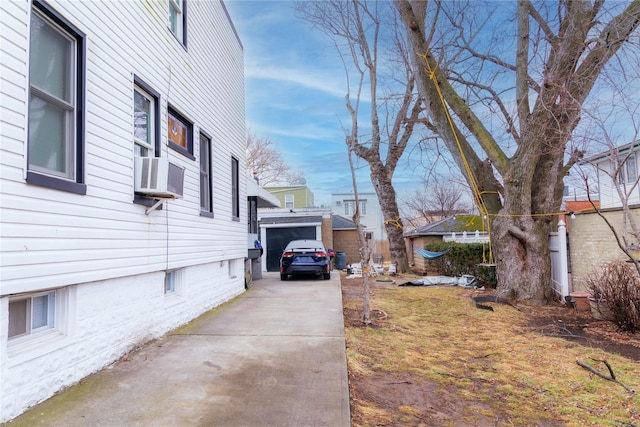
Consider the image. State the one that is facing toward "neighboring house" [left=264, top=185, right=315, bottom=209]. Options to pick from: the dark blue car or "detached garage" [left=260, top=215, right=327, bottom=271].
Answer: the dark blue car

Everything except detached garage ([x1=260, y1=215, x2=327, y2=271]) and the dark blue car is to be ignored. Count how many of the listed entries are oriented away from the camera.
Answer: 1

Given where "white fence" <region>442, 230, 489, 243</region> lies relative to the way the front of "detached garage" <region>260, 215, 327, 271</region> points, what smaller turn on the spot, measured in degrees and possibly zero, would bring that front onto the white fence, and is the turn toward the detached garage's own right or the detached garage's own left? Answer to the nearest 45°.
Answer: approximately 90° to the detached garage's own left

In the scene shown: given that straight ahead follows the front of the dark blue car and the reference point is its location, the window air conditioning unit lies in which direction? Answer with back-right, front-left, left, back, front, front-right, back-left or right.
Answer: back

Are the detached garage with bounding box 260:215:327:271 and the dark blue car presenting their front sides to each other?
yes

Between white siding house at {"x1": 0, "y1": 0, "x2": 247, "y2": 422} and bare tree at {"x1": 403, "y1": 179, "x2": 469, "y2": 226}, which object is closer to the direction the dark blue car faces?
the bare tree

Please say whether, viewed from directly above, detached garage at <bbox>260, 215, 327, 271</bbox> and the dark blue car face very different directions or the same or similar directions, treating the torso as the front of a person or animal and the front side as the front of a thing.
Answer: very different directions

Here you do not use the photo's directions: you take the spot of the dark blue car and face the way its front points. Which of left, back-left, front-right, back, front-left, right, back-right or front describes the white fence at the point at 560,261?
back-right

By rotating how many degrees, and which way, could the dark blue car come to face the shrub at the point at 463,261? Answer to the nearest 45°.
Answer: approximately 90° to its right

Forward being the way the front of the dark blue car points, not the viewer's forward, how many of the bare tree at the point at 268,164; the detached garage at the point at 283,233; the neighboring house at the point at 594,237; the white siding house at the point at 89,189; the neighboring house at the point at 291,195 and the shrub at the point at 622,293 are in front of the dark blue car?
3

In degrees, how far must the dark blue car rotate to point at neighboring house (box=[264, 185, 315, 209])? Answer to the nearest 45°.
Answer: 0° — it already faces it

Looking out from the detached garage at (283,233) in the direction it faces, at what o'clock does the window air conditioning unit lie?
The window air conditioning unit is roughly at 12 o'clock from the detached garage.

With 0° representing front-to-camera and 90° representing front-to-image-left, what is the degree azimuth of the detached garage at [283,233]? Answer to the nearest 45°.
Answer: approximately 0°

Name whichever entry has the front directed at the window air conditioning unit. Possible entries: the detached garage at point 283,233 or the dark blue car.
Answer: the detached garage

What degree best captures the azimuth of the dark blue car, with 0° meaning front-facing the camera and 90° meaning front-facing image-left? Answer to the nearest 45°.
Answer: approximately 180°
